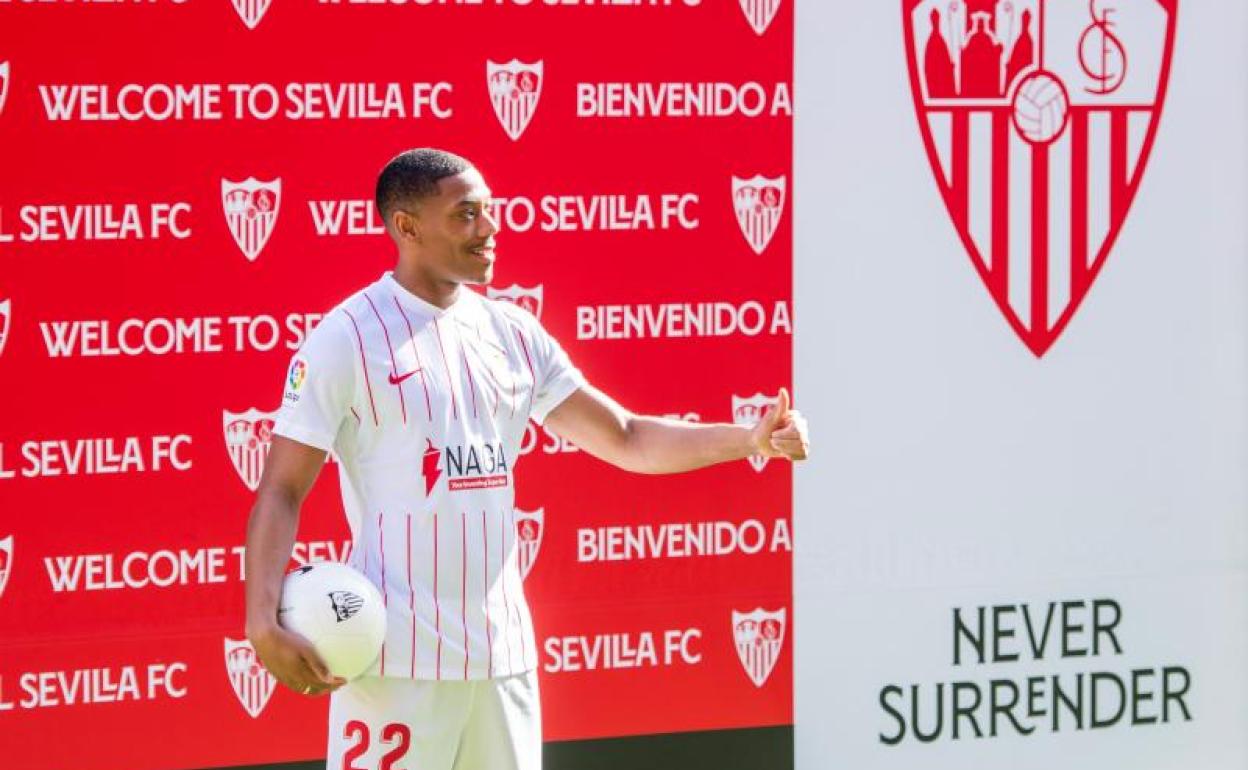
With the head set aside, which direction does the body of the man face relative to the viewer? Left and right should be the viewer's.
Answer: facing the viewer and to the right of the viewer
